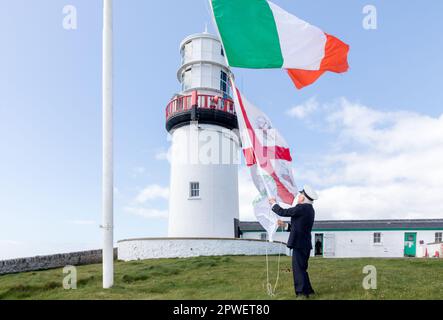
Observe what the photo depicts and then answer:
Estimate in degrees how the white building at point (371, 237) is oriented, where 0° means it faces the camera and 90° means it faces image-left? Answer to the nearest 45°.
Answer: approximately 0°

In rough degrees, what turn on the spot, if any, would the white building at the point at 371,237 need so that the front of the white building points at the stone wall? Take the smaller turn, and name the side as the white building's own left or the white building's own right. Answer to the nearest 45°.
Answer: approximately 45° to the white building's own right

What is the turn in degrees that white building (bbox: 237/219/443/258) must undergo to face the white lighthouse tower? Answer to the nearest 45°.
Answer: approximately 45° to its right
